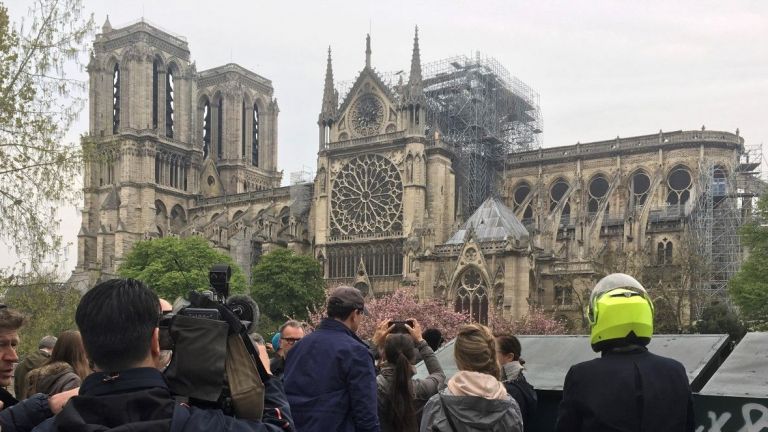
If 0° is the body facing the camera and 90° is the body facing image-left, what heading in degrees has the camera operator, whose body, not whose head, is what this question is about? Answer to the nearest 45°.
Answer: approximately 180°

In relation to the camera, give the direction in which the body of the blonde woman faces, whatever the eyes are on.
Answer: away from the camera

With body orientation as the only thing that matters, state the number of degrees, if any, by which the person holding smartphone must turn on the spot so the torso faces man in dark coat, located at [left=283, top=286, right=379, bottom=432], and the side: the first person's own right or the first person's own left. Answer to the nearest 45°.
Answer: approximately 135° to the first person's own left

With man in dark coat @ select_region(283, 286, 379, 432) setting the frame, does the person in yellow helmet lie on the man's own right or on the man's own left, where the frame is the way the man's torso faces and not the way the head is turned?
on the man's own right

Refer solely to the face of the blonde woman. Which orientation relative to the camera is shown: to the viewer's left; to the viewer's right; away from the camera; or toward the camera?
away from the camera

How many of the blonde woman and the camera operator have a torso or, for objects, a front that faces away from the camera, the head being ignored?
2

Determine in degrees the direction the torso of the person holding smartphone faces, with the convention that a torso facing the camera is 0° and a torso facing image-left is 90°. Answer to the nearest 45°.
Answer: approximately 180°

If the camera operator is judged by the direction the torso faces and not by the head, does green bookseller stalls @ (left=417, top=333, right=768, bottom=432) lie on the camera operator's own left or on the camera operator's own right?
on the camera operator's own right

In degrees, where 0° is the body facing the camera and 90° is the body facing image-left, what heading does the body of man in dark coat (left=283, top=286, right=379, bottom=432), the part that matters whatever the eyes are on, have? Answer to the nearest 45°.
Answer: approximately 225°

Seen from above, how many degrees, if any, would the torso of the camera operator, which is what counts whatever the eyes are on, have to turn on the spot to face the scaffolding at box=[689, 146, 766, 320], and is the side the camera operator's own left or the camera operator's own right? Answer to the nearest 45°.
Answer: approximately 45° to the camera operator's own right

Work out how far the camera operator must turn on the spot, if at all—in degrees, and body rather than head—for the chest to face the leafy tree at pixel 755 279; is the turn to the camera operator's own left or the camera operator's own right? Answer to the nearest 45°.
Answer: approximately 45° to the camera operator's own right
